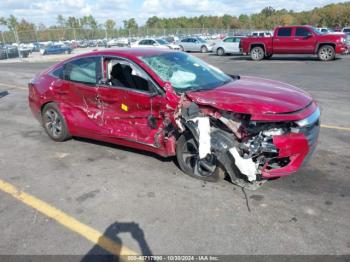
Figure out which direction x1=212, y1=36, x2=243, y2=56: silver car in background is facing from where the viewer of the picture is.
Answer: facing to the left of the viewer

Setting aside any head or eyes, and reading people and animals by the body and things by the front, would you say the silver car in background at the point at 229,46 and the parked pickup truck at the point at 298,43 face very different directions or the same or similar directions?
very different directions

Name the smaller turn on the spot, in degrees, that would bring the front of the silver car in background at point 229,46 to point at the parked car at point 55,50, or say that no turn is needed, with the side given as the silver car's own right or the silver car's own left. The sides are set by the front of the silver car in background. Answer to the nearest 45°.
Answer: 0° — it already faces it

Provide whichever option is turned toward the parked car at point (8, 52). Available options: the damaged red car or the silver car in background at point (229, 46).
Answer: the silver car in background

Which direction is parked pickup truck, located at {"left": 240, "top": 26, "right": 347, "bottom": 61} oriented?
to the viewer's right

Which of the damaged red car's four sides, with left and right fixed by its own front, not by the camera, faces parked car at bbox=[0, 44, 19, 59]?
back

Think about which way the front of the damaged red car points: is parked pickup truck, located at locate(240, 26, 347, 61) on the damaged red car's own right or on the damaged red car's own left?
on the damaged red car's own left

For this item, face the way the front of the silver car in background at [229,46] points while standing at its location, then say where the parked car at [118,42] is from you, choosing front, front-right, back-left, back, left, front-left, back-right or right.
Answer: front-right

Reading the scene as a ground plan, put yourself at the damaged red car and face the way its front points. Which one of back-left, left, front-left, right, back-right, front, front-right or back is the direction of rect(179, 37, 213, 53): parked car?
back-left

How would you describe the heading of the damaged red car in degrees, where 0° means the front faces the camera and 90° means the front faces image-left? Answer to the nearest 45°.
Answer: approximately 315°

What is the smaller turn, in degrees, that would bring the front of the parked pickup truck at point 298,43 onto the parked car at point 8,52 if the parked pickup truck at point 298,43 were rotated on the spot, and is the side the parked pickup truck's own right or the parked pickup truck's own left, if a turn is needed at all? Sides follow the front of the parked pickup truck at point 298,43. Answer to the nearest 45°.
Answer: approximately 180°
